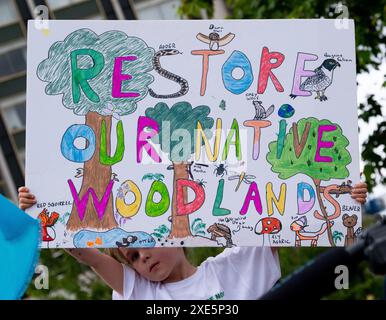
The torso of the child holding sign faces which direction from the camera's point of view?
toward the camera

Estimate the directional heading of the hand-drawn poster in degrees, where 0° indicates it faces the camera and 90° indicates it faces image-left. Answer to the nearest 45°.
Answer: approximately 0°

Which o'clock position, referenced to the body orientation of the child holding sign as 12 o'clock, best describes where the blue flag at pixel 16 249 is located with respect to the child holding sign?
The blue flag is roughly at 2 o'clock from the child holding sign.
